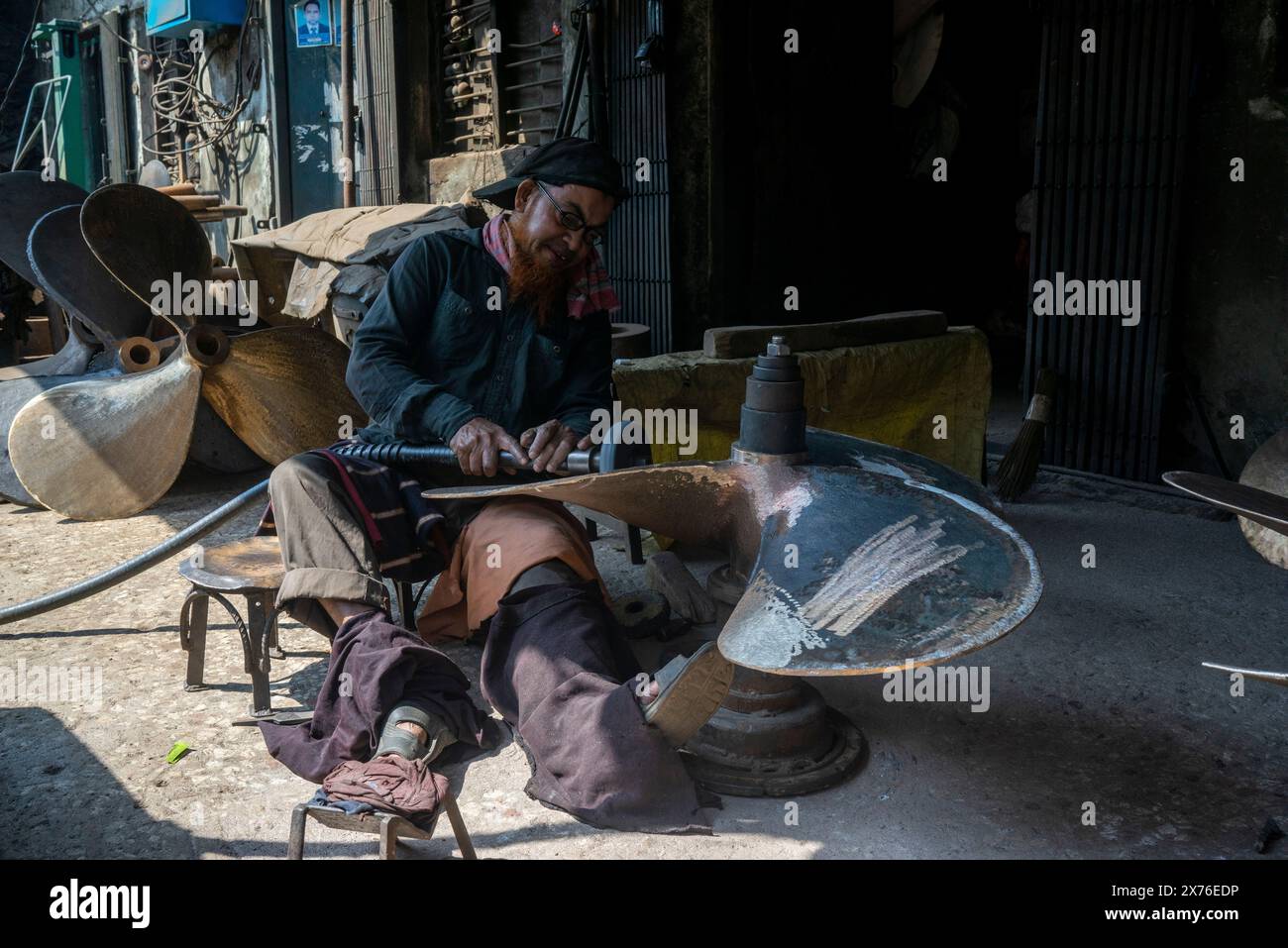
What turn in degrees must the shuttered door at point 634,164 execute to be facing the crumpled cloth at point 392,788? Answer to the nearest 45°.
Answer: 0° — it already faces it

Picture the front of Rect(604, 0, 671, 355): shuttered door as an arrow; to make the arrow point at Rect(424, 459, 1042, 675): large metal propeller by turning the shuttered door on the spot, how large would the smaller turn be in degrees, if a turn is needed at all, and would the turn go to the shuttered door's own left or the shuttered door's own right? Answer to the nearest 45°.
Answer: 0° — it already faces it

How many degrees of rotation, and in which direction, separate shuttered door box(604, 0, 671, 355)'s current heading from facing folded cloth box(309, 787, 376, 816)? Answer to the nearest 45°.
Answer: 0° — it already faces it

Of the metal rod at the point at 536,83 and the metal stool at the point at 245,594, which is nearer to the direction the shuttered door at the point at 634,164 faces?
the metal stool

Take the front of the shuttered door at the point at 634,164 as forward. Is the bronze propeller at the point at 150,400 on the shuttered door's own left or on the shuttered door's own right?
on the shuttered door's own right

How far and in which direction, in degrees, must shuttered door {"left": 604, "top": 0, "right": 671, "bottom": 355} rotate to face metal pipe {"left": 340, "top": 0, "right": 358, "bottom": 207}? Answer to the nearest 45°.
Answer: approximately 135° to its right

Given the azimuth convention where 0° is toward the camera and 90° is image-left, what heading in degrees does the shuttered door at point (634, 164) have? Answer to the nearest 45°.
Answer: approximately 0°

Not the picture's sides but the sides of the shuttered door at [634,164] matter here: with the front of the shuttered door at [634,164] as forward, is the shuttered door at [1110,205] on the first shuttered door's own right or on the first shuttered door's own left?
on the first shuttered door's own left
